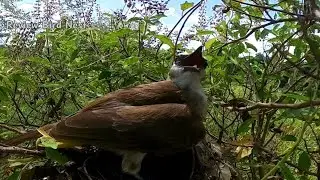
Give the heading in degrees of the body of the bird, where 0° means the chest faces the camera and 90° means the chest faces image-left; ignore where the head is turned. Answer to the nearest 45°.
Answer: approximately 270°

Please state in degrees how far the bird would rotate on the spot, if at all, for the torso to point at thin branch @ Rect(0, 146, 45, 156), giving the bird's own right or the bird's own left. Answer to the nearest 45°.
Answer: approximately 180°

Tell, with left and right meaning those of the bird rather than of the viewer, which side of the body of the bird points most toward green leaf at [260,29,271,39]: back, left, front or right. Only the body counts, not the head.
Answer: front
